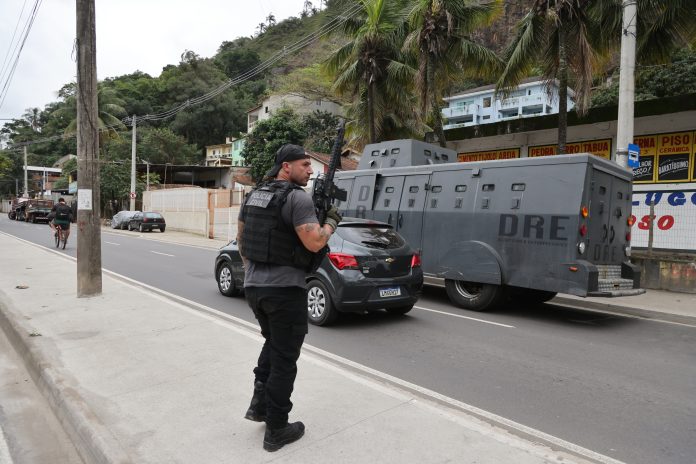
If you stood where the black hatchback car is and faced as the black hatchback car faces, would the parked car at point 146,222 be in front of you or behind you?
in front

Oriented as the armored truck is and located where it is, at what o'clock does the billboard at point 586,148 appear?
The billboard is roughly at 2 o'clock from the armored truck.

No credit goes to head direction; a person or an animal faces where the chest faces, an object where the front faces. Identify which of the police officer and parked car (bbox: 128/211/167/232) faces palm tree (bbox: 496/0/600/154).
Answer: the police officer

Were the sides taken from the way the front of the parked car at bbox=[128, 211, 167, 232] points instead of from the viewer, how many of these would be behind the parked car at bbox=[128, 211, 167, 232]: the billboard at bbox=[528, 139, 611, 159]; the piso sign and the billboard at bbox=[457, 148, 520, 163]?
3

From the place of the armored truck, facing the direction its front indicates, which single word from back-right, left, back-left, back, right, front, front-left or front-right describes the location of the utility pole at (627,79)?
right

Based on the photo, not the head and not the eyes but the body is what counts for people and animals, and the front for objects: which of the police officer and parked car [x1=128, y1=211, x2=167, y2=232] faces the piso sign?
the police officer

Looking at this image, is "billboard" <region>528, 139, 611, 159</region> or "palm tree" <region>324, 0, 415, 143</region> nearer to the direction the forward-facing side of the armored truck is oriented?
the palm tree

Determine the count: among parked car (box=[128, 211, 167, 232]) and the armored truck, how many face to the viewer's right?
0

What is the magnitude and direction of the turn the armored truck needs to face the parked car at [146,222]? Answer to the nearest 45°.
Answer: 0° — it already faces it

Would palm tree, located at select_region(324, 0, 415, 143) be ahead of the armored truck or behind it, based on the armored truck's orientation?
ahead

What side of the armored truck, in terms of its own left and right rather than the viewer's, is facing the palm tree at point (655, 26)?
right

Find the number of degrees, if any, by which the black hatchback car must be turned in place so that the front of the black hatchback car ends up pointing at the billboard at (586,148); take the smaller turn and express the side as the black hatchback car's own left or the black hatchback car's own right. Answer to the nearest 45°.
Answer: approximately 90° to the black hatchback car's own right

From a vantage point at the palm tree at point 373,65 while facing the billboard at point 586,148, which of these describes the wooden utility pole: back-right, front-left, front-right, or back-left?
front-right

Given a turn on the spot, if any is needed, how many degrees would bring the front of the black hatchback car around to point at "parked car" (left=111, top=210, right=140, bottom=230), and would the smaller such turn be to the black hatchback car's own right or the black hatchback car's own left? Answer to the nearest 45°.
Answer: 0° — it already faces it

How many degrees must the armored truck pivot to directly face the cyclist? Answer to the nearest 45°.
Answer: approximately 45° to its left

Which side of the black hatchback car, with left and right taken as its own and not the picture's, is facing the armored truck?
right

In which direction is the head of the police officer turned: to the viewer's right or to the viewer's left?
to the viewer's right
